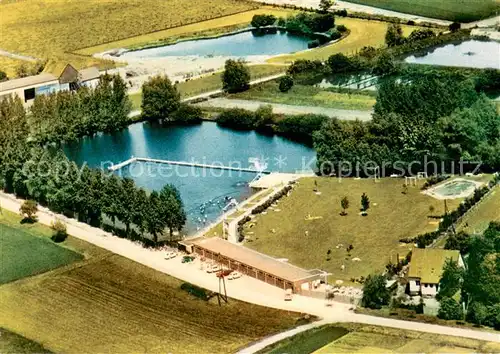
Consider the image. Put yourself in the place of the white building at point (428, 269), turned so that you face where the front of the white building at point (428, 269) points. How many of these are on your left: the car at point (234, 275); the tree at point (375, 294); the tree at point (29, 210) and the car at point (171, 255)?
0

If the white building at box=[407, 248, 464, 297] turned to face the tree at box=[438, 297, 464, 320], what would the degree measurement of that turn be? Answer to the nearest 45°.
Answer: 0° — it already faces it

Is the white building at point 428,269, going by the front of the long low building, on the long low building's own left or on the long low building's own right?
on the long low building's own left

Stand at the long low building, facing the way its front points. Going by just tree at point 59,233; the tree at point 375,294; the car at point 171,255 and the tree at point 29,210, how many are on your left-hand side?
1

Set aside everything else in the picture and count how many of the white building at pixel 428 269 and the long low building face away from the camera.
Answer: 0

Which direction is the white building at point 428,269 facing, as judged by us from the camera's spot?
facing the viewer

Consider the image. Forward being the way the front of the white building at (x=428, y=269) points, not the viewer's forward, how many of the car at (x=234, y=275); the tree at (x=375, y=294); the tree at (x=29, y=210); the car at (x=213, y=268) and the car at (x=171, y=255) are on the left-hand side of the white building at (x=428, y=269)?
0

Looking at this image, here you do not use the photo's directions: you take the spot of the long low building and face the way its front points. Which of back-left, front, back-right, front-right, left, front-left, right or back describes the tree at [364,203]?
back

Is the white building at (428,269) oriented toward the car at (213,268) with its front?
no

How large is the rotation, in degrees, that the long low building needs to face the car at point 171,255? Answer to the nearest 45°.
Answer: approximately 90° to its right

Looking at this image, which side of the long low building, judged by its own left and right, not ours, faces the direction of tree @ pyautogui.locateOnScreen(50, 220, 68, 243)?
right

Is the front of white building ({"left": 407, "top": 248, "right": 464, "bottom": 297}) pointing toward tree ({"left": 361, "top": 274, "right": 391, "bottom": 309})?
no

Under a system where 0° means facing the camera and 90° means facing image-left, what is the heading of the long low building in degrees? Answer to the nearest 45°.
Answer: approximately 45°

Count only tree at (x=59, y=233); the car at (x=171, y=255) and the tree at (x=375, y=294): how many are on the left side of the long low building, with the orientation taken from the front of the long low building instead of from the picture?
1

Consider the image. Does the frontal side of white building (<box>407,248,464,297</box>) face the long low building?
no
